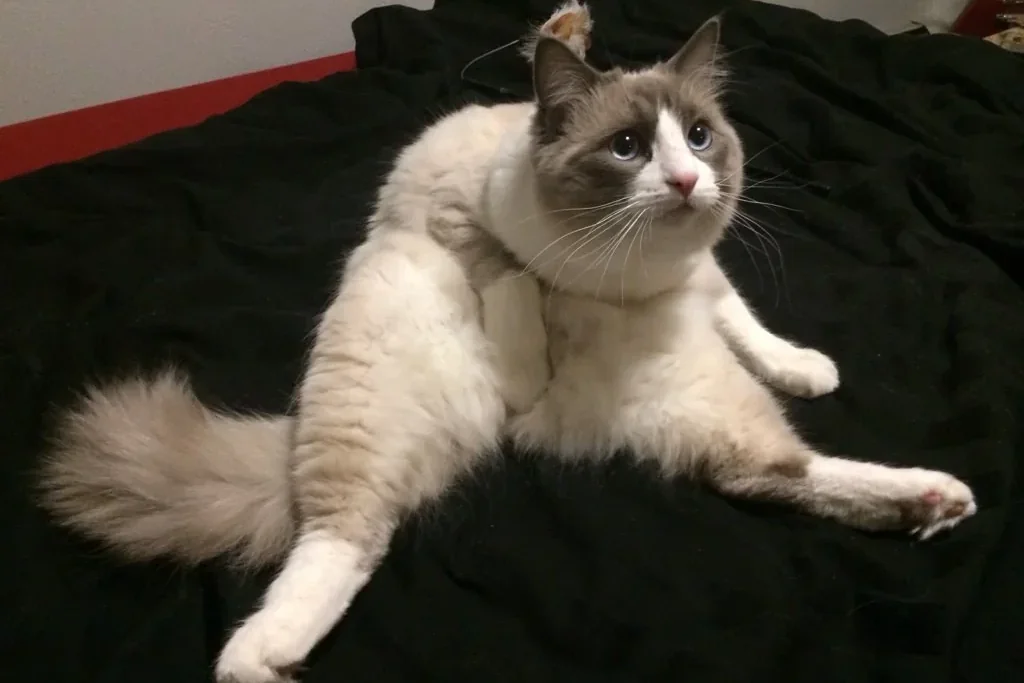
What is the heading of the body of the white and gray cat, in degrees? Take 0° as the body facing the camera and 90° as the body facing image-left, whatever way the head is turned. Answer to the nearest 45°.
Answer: approximately 315°

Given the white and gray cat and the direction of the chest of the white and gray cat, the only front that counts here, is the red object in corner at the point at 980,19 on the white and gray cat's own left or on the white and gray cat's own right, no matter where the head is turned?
on the white and gray cat's own left
